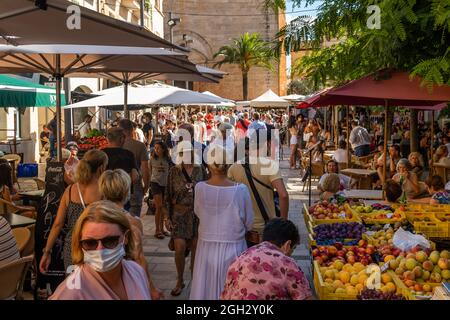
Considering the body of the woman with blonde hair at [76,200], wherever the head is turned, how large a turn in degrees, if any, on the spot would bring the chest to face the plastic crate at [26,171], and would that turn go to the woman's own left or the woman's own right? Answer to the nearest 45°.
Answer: approximately 45° to the woman's own left

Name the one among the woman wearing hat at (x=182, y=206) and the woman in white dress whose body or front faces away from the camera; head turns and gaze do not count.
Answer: the woman in white dress

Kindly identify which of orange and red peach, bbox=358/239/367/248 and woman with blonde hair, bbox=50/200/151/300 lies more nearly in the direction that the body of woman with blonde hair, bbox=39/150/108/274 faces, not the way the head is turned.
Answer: the orange and red peach

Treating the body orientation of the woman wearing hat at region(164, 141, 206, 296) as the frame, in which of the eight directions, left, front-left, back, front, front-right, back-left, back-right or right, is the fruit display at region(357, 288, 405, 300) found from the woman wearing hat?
front-left

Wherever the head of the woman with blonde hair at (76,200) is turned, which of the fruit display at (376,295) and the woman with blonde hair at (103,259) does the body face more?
the fruit display

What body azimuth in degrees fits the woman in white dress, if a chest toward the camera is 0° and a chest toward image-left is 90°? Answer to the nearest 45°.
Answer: approximately 180°

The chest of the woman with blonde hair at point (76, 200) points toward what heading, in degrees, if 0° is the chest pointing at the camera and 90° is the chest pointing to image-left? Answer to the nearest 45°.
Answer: approximately 225°

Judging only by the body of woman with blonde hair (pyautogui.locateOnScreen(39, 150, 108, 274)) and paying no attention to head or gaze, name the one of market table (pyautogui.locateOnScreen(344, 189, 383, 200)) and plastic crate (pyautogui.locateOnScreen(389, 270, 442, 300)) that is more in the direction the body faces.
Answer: the market table
